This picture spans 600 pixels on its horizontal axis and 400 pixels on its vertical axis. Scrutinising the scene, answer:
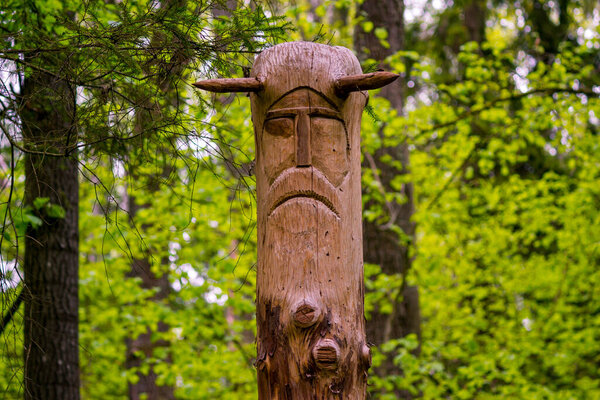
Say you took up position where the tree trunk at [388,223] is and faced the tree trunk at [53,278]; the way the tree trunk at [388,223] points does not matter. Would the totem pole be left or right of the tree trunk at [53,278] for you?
left

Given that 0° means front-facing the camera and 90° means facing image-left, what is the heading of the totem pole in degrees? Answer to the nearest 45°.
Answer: approximately 0°

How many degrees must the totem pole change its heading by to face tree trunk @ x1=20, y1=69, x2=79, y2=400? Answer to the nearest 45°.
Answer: approximately 135° to its right

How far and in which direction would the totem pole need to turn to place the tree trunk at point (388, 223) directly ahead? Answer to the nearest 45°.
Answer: approximately 180°

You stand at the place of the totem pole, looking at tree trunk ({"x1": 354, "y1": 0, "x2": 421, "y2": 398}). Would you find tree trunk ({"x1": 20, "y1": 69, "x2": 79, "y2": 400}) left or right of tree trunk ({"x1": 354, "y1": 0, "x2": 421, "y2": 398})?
left
